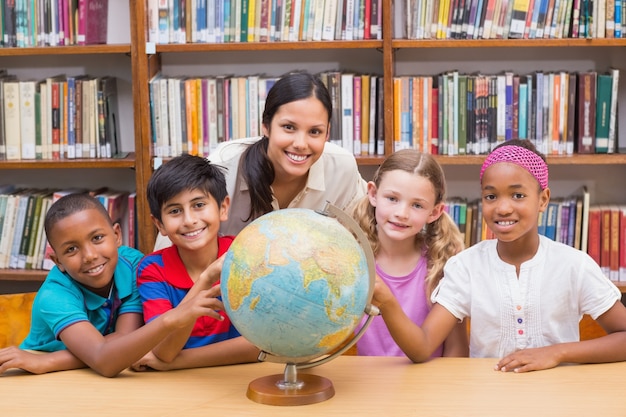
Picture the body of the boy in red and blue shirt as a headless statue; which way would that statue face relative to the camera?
toward the camera

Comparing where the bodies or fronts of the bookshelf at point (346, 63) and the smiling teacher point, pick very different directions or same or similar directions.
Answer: same or similar directions

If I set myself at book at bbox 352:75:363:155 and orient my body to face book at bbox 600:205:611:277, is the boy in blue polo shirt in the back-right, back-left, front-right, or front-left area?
back-right

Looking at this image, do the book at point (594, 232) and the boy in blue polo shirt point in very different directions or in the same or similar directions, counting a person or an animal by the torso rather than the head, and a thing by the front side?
same or similar directions

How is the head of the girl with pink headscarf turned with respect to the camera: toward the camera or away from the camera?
toward the camera

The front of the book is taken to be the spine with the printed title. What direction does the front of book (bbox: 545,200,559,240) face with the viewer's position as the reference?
facing the viewer

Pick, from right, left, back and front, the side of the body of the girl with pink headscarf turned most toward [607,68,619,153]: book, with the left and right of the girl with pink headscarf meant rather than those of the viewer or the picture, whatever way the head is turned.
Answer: back

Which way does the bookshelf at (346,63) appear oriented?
toward the camera

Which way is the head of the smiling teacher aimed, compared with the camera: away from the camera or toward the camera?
toward the camera
